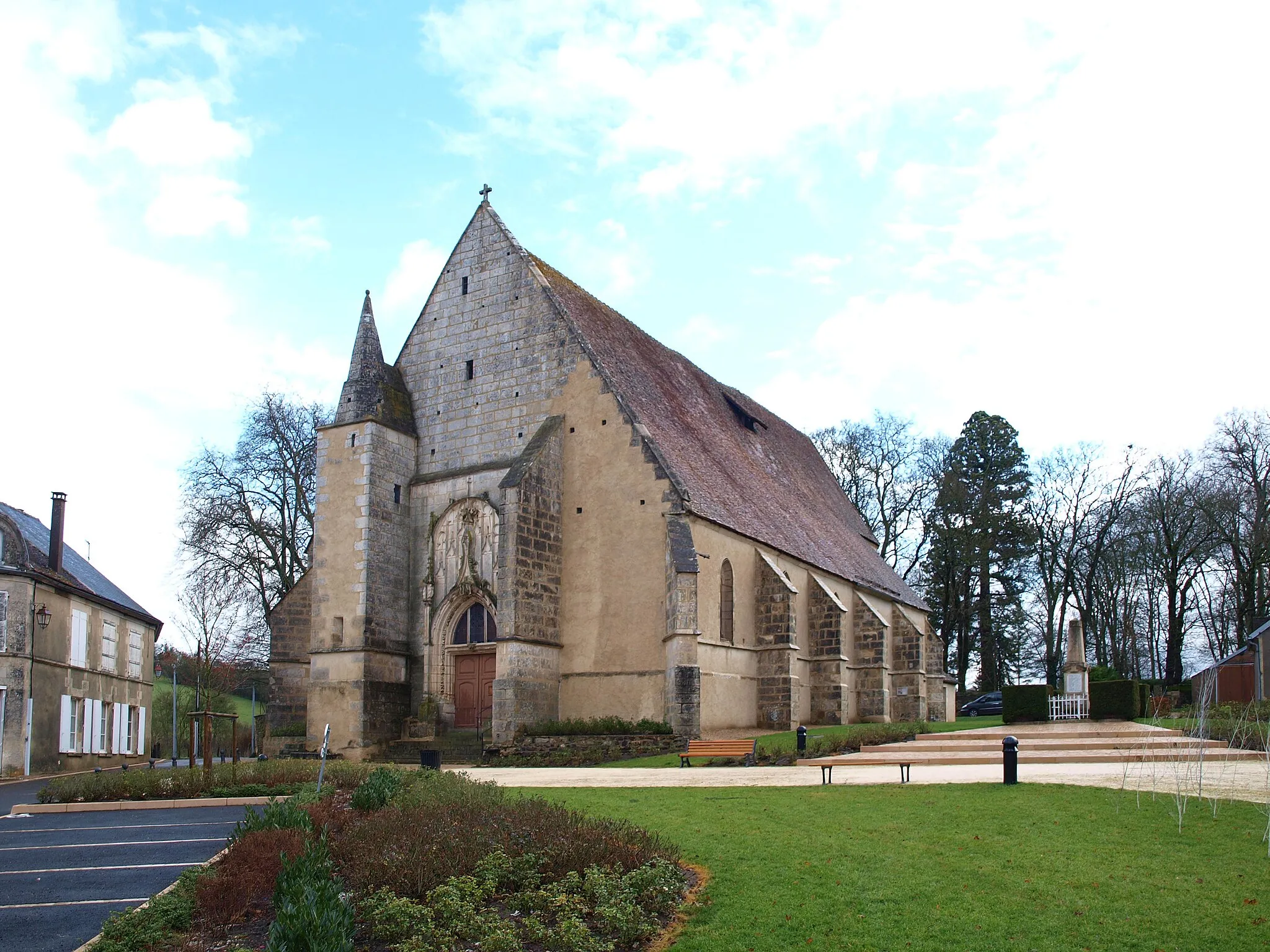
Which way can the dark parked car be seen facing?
to the viewer's left

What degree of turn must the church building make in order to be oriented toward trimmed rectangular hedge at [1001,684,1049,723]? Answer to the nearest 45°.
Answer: approximately 135° to its left

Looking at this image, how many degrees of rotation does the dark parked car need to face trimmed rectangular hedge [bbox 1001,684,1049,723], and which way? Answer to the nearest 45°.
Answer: approximately 90° to its left

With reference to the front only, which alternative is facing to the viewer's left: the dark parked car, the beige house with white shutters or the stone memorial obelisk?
the dark parked car

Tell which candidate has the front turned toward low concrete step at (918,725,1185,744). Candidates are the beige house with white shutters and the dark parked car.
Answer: the beige house with white shutters

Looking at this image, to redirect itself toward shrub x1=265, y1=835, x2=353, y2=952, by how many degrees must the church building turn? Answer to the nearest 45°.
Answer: approximately 45° to its left

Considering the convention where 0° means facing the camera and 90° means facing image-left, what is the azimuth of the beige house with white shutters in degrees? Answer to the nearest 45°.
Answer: approximately 315°

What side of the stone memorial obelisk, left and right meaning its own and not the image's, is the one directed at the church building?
right

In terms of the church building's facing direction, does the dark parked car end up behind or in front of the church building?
behind

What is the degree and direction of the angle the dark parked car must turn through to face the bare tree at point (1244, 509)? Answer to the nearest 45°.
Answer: approximately 180°

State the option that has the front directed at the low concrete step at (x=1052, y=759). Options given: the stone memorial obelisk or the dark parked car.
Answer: the stone memorial obelisk

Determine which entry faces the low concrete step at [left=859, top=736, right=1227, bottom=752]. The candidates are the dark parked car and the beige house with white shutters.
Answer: the beige house with white shutters

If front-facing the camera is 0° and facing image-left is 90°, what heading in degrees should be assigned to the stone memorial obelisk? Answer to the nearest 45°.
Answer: approximately 0°

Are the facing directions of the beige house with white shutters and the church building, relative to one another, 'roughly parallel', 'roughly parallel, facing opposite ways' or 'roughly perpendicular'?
roughly perpendicular

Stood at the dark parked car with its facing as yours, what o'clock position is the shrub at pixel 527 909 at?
The shrub is roughly at 9 o'clock from the dark parked car.
